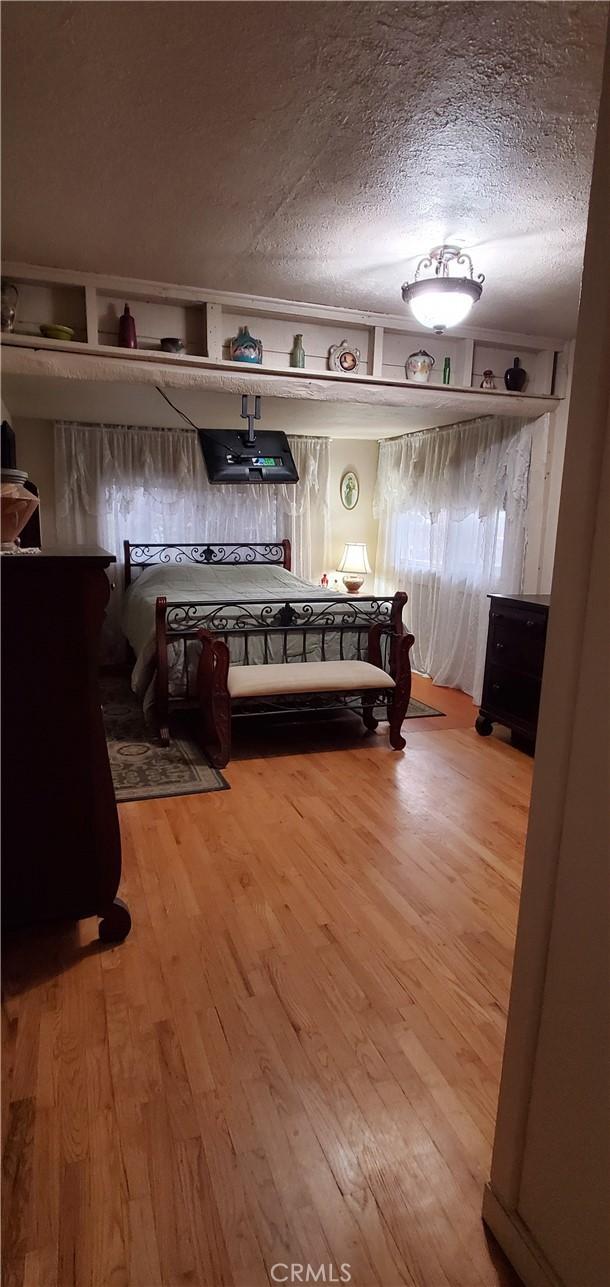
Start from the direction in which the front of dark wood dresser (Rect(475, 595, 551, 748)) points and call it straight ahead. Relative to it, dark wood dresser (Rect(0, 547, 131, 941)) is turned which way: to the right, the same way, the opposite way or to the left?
the opposite way

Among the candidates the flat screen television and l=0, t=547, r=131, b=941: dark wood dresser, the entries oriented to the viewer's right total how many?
1

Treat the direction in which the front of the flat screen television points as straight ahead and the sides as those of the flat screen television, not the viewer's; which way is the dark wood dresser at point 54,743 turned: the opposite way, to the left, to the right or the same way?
to the right

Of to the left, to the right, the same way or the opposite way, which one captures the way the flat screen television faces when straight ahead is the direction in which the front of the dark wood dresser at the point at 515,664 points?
to the right

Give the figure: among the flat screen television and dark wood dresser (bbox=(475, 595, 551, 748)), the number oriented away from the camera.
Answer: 1

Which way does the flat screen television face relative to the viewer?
away from the camera

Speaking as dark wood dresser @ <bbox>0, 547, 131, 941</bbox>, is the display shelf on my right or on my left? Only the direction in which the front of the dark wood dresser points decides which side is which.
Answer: on my left

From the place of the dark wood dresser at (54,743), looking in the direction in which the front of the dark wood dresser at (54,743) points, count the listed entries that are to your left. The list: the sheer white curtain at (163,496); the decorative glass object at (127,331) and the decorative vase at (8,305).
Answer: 3

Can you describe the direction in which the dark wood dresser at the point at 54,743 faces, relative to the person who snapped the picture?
facing to the right of the viewer

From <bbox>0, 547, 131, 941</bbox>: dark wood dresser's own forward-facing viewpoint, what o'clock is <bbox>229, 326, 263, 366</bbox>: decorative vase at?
The decorative vase is roughly at 10 o'clock from the dark wood dresser.

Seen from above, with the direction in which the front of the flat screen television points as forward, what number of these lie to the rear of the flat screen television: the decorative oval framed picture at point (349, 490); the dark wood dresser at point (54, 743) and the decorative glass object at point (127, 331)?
2

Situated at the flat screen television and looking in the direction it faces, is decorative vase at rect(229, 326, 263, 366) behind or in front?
behind
